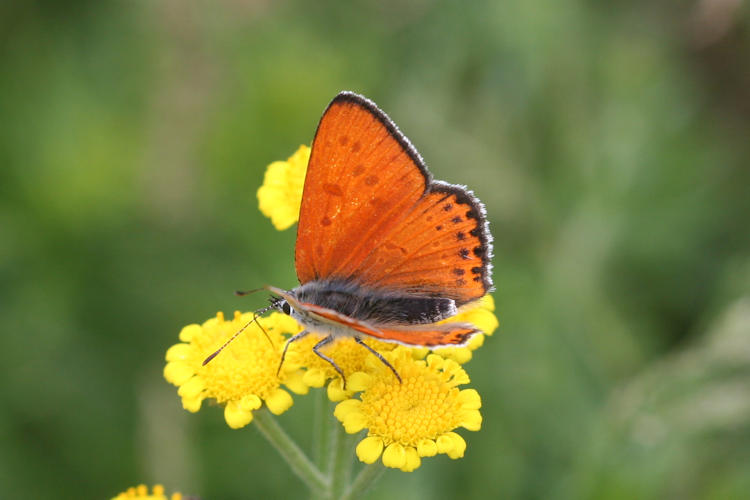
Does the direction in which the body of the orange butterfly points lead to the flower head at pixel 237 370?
yes

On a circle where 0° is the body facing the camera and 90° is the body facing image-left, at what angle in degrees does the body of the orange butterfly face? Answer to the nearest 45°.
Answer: approximately 90°
